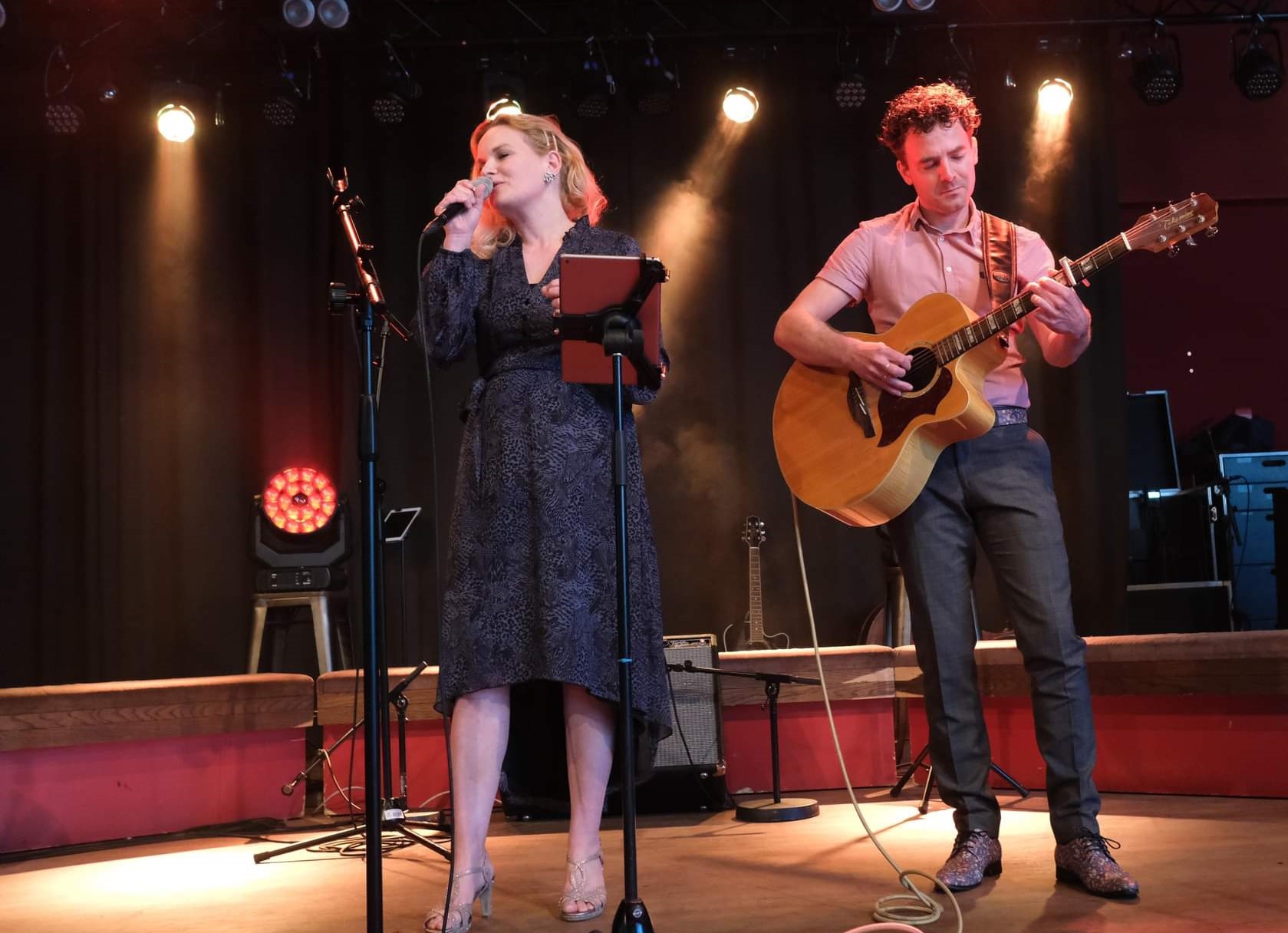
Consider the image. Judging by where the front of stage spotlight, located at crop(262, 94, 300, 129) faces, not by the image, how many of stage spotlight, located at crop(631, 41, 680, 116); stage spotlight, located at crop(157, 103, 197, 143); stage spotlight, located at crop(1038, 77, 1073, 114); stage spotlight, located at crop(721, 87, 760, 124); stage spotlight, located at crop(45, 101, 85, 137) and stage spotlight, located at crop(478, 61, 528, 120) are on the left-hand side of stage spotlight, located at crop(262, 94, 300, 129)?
4

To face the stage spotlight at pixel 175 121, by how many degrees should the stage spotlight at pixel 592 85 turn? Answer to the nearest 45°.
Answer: approximately 90° to its right

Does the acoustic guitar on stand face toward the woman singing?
yes
